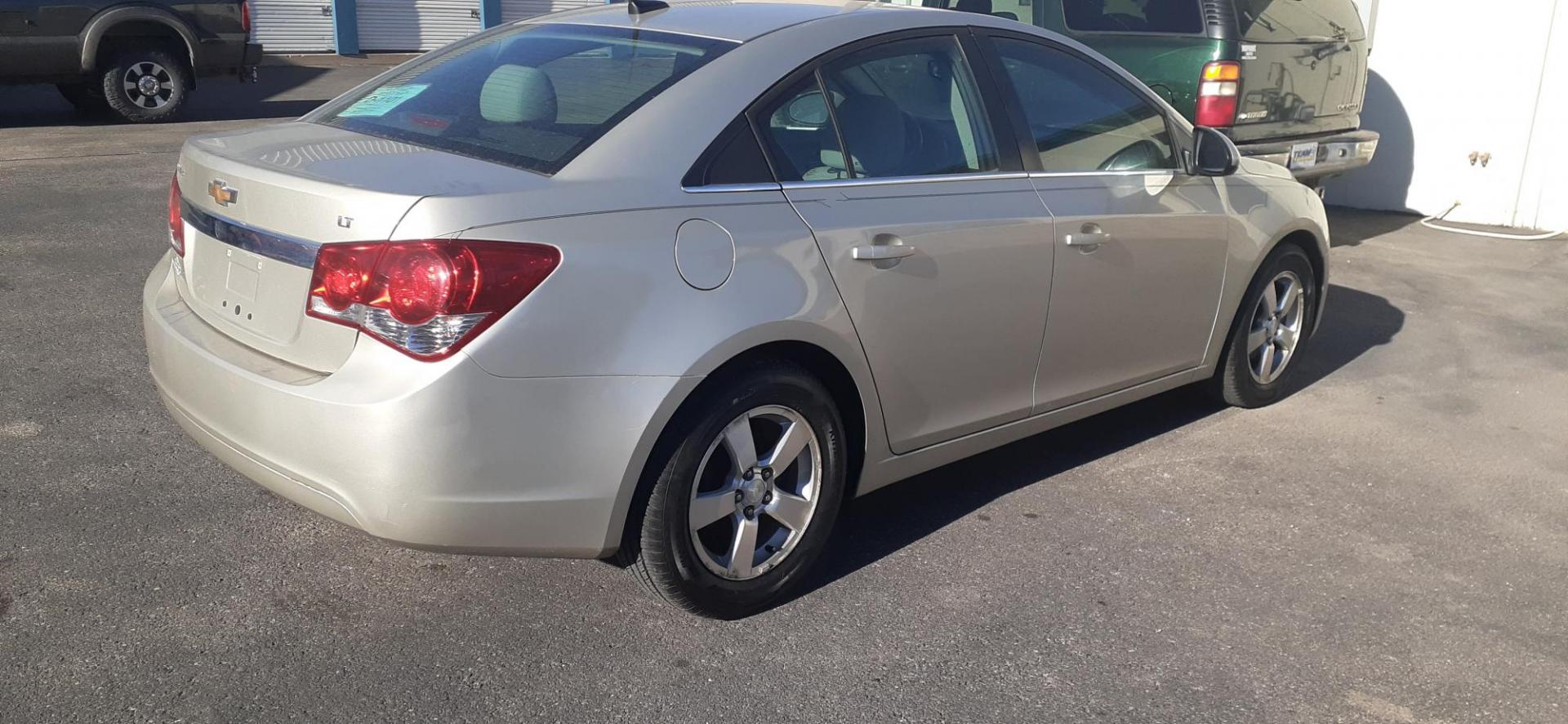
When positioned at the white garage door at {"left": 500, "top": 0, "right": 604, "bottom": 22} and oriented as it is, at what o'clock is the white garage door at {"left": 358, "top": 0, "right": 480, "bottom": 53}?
the white garage door at {"left": 358, "top": 0, "right": 480, "bottom": 53} is roughly at 2 o'clock from the white garage door at {"left": 500, "top": 0, "right": 604, "bottom": 22}.

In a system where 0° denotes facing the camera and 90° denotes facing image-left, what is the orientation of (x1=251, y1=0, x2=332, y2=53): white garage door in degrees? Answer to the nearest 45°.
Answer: approximately 0°

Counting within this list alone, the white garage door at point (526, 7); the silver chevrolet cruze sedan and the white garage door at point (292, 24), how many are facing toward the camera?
2

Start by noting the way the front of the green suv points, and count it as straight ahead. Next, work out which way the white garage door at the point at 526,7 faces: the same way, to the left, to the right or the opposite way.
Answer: the opposite way

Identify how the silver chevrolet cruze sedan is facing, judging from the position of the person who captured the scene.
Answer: facing away from the viewer and to the right of the viewer

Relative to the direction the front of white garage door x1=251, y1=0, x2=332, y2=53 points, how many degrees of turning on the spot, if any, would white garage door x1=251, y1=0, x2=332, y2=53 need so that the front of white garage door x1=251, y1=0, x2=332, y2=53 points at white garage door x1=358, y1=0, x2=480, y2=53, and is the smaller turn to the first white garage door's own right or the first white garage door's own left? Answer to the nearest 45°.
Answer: approximately 135° to the first white garage door's own left

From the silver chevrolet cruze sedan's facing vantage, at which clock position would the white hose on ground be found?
The white hose on ground is roughly at 12 o'clock from the silver chevrolet cruze sedan.

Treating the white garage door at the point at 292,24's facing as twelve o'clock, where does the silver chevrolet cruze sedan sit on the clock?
The silver chevrolet cruze sedan is roughly at 12 o'clock from the white garage door.

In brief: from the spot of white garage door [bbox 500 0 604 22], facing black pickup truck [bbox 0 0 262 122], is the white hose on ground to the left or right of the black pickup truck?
left

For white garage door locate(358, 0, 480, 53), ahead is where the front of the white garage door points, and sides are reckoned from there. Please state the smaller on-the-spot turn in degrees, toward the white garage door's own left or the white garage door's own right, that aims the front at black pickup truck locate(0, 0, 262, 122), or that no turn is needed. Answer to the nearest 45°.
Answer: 0° — it already faces it

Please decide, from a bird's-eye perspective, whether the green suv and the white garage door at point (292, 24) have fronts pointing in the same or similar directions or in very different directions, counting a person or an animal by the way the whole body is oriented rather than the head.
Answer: very different directions
